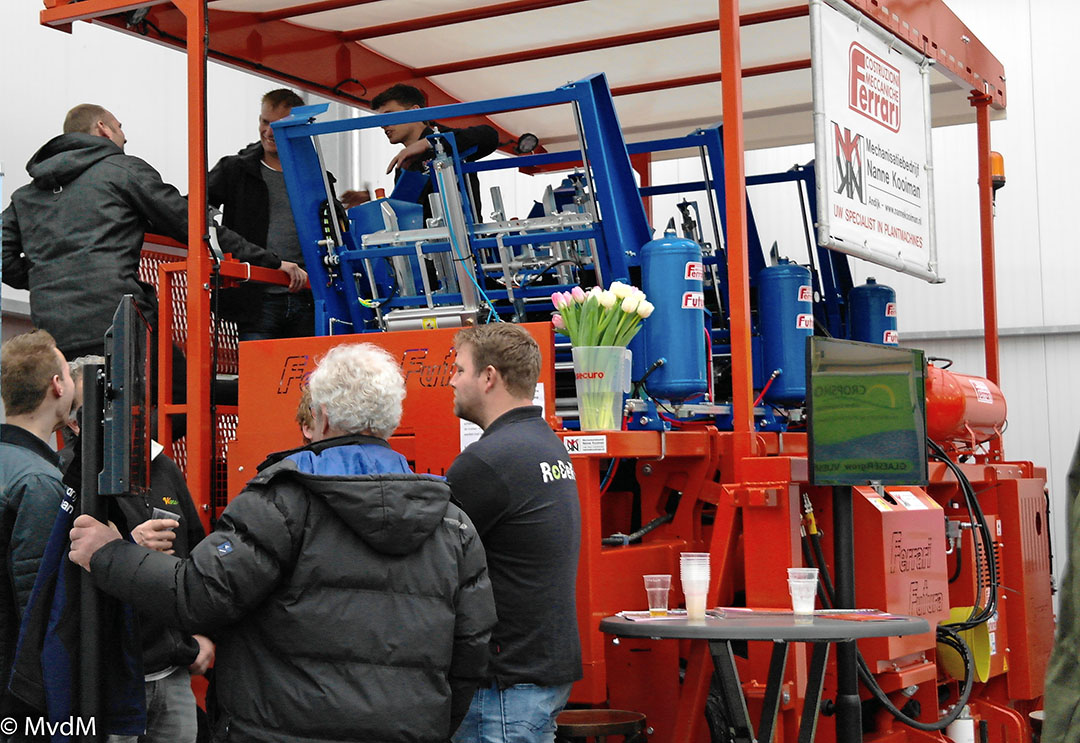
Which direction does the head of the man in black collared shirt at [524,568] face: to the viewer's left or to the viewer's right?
to the viewer's left

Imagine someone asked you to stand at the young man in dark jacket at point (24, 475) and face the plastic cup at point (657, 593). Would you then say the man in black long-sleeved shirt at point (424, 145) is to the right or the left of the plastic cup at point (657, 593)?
left

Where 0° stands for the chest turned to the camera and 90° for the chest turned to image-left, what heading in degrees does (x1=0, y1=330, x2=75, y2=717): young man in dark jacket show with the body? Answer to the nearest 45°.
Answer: approximately 225°

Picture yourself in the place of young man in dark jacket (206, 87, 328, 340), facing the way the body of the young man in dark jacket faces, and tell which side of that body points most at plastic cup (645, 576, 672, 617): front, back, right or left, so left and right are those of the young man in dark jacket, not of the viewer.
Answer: front

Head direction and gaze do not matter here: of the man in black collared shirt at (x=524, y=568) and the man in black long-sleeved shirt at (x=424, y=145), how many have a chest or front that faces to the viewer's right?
0

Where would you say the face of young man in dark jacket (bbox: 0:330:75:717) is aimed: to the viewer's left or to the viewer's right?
to the viewer's right

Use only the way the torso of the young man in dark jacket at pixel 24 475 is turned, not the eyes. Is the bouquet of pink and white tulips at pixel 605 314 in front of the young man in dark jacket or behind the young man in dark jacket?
in front

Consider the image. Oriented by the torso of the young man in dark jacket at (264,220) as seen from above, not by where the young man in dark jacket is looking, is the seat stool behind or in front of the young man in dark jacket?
in front

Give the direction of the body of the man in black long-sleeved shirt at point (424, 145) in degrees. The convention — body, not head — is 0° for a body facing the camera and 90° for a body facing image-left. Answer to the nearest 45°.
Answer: approximately 45°

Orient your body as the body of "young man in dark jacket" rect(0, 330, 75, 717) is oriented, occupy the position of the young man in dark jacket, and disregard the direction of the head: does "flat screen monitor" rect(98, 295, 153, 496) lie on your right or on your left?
on your right
